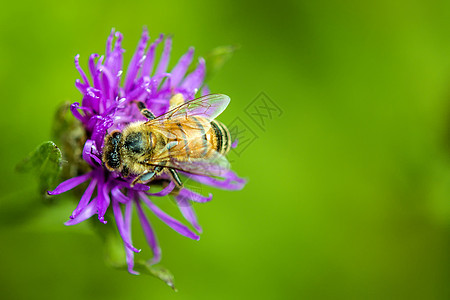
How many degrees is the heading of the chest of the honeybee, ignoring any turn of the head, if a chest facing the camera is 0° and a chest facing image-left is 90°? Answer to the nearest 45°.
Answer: approximately 90°
